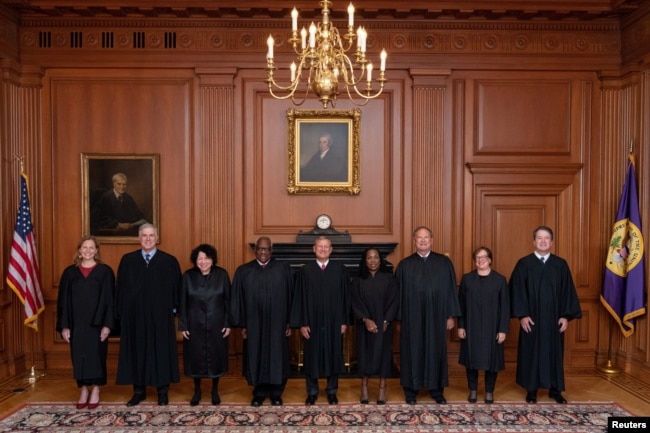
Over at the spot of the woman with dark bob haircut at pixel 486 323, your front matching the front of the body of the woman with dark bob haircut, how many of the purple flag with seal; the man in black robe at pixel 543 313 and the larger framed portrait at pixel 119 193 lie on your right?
1

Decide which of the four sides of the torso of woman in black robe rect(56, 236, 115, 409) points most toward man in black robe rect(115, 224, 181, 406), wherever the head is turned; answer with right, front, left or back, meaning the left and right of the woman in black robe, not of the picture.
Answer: left

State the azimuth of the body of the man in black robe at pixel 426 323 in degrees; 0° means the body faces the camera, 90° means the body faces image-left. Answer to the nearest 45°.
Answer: approximately 0°

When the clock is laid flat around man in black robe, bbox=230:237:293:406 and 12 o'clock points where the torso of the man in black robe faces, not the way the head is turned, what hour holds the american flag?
The american flag is roughly at 4 o'clock from the man in black robe.

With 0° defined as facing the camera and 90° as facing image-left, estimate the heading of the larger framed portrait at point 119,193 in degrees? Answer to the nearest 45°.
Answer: approximately 0°

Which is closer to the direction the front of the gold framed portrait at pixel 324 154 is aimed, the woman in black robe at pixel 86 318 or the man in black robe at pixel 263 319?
the man in black robe

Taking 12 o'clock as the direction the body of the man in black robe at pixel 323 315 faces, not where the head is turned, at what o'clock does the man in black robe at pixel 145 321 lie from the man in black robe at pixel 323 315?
the man in black robe at pixel 145 321 is roughly at 3 o'clock from the man in black robe at pixel 323 315.
